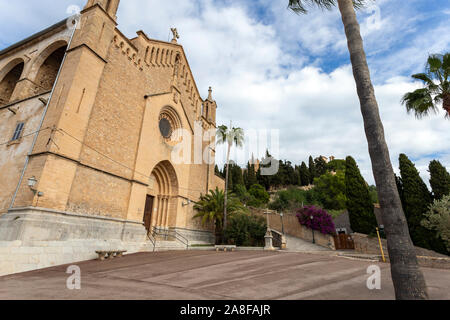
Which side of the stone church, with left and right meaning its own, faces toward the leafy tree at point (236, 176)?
left

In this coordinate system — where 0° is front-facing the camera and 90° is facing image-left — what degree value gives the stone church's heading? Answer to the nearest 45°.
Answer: approximately 315°

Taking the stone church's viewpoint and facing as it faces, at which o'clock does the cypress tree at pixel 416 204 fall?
The cypress tree is roughly at 11 o'clock from the stone church.

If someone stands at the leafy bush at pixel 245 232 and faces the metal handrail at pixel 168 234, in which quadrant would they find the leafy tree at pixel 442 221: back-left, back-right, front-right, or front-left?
back-left

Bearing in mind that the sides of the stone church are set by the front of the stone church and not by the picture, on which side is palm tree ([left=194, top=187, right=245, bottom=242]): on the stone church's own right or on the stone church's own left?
on the stone church's own left

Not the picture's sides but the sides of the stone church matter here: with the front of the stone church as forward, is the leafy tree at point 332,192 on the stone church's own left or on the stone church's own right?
on the stone church's own left
